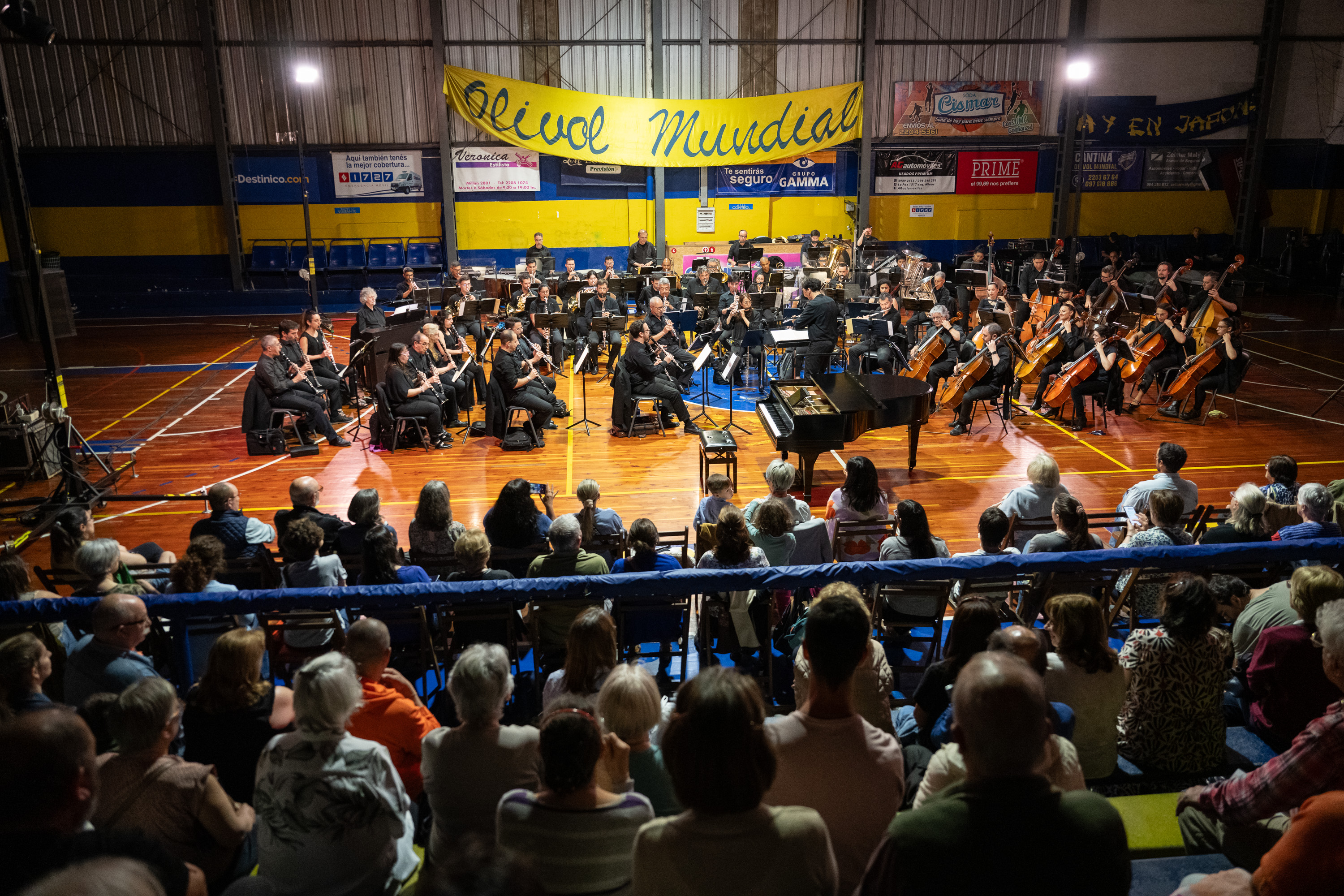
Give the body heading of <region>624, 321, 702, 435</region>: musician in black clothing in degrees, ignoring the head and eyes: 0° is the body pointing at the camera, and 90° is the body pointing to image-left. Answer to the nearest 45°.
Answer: approximately 270°

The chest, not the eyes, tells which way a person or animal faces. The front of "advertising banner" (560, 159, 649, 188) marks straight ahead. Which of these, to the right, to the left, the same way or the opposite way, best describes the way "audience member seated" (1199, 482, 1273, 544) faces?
the opposite way

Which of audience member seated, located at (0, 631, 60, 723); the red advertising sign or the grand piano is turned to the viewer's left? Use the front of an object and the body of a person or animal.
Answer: the grand piano

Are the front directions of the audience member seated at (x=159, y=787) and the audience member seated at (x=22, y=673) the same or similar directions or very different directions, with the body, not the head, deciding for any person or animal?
same or similar directions

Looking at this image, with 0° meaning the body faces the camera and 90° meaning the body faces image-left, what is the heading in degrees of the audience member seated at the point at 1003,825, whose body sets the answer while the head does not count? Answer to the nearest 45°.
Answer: approximately 180°

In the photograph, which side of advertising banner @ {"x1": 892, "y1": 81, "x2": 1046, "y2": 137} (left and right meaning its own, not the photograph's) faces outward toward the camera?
front

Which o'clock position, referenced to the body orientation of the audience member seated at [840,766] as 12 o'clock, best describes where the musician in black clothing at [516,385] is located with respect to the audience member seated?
The musician in black clothing is roughly at 11 o'clock from the audience member seated.

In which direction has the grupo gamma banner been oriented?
toward the camera

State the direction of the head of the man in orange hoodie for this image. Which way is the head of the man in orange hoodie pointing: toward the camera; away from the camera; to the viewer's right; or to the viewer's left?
away from the camera

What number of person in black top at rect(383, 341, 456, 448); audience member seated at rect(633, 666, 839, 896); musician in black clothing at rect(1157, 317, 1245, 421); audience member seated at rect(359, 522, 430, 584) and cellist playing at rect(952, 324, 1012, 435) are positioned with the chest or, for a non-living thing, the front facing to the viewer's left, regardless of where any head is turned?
2

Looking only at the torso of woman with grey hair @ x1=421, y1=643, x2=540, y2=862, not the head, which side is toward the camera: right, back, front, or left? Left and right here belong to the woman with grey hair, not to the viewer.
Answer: back

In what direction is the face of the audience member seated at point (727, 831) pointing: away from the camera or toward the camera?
away from the camera

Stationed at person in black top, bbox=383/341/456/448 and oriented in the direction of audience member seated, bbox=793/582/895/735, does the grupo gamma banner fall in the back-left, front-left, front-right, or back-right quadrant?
back-left

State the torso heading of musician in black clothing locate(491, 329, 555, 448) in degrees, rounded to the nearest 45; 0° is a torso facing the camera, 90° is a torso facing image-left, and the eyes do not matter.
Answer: approximately 270°

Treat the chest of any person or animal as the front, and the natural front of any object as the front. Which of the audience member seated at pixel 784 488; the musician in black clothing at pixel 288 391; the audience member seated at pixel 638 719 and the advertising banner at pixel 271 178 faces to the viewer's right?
the musician in black clothing
